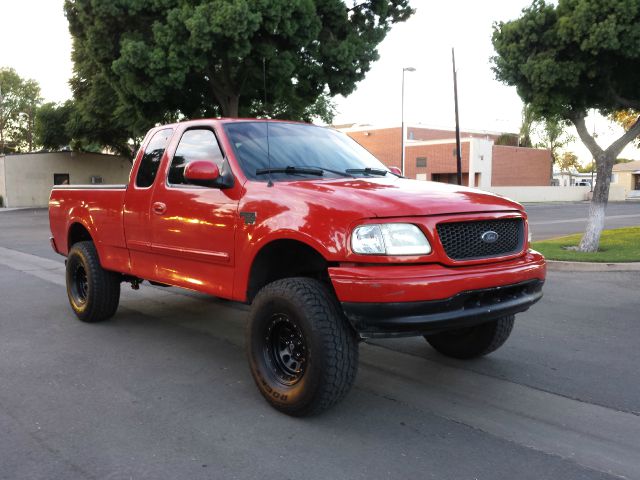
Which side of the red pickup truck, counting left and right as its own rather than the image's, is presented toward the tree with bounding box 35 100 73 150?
back

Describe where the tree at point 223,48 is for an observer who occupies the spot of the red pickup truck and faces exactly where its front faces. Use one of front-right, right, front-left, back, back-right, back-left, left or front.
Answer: back-left

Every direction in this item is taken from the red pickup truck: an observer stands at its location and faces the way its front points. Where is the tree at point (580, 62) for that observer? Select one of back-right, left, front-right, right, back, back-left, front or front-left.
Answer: left

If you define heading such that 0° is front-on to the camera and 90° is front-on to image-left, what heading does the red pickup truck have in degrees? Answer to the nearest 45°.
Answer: approximately 315°
